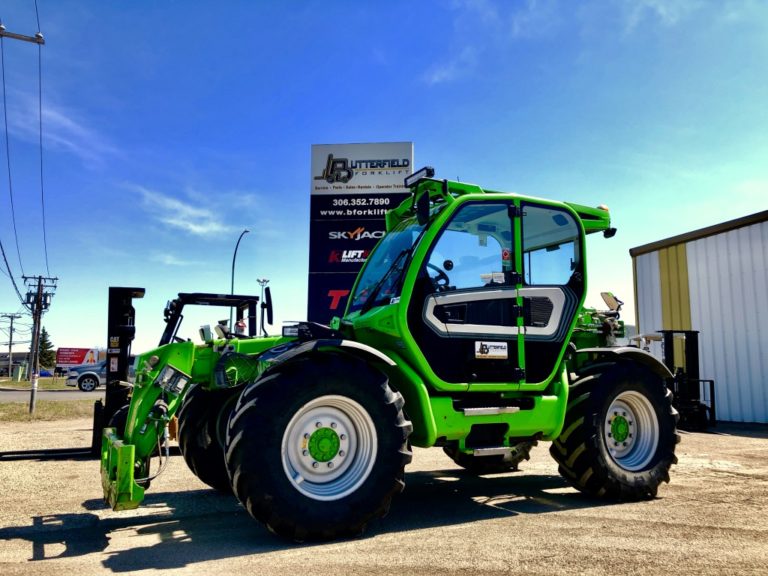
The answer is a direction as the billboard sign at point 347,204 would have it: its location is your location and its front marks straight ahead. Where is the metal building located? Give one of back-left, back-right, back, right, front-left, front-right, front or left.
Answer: left

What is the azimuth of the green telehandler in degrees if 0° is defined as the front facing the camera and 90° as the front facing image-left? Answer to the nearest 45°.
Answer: approximately 45°

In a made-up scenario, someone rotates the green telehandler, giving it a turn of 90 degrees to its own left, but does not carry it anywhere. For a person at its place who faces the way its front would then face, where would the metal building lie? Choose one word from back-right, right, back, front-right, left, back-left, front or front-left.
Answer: left
